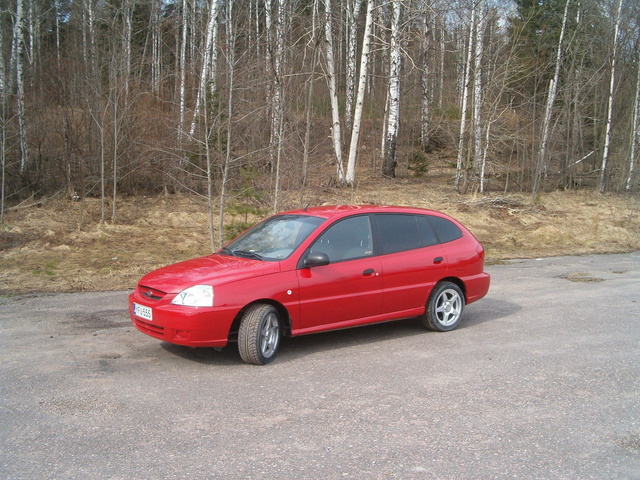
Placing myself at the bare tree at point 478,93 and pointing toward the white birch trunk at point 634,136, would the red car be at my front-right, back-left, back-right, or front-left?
back-right

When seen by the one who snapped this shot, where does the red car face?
facing the viewer and to the left of the viewer

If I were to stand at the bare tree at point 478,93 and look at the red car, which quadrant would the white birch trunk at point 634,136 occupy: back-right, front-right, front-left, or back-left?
back-left

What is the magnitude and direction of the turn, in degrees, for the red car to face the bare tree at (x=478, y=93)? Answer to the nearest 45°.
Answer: approximately 135° to its right

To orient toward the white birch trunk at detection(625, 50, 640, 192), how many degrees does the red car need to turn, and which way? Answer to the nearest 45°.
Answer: approximately 180°
